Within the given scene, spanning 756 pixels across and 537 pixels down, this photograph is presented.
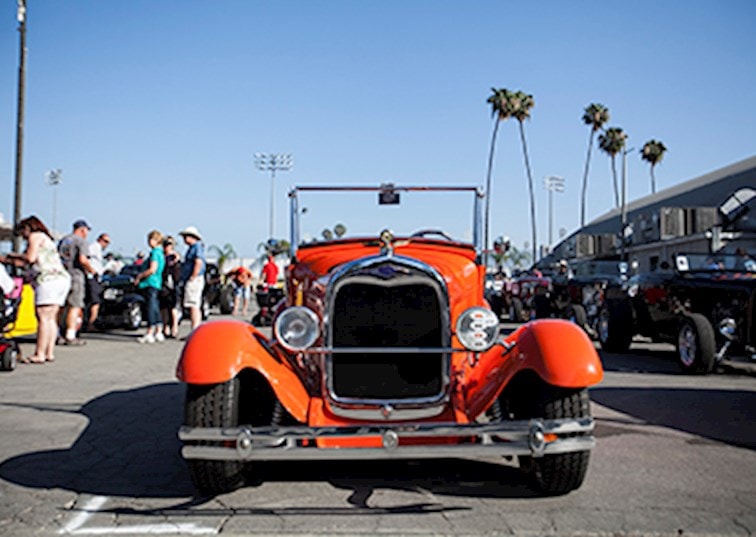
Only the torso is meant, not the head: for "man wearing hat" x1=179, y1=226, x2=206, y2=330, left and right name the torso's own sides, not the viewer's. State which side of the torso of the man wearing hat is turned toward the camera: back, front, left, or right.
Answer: left

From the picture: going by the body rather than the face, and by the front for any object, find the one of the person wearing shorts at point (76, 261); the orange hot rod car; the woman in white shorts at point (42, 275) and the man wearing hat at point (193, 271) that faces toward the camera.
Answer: the orange hot rod car

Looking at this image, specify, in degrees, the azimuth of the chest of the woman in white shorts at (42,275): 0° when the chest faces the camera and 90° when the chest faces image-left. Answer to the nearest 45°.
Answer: approximately 90°

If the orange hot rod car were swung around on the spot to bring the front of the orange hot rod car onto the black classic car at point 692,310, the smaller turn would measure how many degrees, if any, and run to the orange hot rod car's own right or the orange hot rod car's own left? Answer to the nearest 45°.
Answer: approximately 135° to the orange hot rod car's own left

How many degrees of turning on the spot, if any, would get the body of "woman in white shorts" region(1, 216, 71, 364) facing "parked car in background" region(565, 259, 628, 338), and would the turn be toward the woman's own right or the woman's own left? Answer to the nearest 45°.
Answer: approximately 180°

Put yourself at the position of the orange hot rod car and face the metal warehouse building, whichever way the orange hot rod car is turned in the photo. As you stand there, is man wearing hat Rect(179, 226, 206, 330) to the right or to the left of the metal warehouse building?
left

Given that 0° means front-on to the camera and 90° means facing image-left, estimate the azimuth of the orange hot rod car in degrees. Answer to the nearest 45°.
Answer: approximately 0°

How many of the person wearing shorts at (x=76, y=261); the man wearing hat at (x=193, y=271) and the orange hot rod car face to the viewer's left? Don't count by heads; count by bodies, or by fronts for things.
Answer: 1
